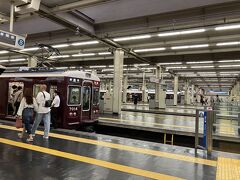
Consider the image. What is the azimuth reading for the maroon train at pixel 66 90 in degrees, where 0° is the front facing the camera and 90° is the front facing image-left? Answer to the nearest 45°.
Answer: approximately 315°

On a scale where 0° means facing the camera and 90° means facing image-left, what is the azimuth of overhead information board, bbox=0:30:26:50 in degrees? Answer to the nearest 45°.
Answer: approximately 315°

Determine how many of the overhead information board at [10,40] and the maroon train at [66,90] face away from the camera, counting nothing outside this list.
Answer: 0

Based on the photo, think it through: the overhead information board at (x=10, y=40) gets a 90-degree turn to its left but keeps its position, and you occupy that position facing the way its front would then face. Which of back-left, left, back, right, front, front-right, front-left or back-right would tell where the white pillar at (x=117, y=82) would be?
front

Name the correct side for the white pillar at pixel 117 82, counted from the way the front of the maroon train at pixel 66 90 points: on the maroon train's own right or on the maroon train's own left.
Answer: on the maroon train's own left

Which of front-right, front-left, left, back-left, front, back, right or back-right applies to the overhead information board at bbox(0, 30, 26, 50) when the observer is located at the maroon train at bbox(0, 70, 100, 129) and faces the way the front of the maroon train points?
right
